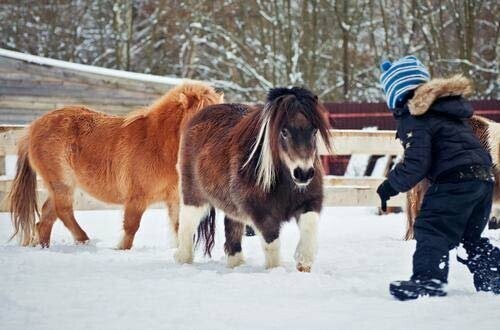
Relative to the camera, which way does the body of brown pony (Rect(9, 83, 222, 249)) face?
to the viewer's right

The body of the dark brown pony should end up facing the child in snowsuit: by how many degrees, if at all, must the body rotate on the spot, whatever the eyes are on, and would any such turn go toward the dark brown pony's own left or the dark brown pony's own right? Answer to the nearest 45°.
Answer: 0° — it already faces them

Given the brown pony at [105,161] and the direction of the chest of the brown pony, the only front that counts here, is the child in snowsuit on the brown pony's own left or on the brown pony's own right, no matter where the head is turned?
on the brown pony's own right

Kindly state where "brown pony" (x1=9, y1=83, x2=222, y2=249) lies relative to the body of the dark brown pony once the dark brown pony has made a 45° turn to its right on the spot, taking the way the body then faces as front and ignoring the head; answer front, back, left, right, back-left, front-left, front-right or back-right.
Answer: back-right

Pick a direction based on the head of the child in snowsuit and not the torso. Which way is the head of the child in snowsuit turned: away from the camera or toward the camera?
away from the camera

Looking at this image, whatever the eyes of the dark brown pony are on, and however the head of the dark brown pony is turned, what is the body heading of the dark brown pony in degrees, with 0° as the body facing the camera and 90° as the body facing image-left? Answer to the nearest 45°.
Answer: approximately 315°
